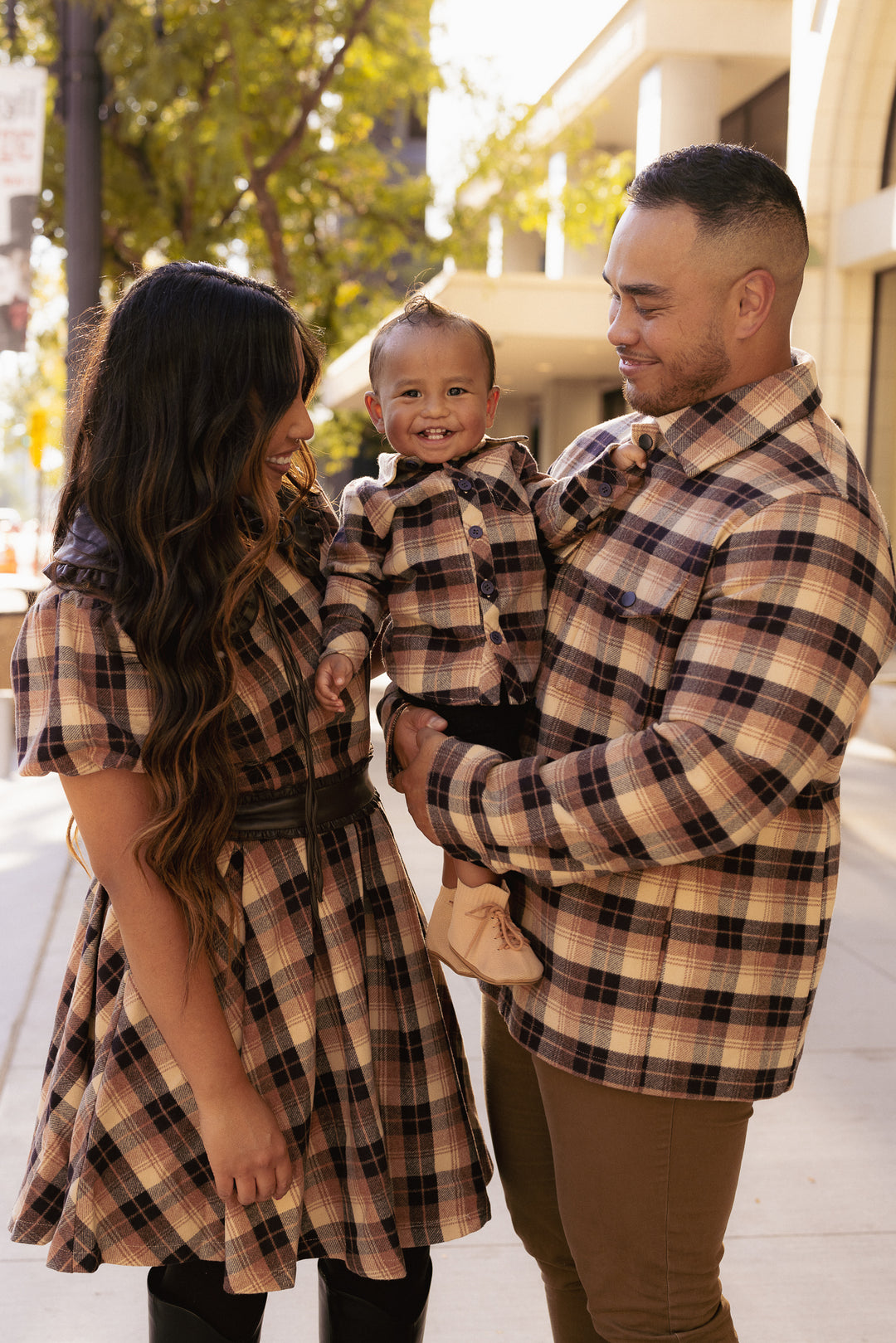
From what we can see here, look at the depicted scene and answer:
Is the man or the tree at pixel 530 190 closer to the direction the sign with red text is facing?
the man

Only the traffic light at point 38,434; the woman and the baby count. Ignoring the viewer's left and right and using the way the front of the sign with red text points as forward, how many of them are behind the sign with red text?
1

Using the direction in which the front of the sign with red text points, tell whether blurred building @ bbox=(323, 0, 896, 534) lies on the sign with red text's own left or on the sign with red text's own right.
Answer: on the sign with red text's own left

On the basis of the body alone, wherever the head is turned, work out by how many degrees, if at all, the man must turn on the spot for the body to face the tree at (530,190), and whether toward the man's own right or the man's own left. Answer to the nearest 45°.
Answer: approximately 90° to the man's own right

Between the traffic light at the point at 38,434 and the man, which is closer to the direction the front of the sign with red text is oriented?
the man

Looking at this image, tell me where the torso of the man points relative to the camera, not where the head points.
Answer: to the viewer's left

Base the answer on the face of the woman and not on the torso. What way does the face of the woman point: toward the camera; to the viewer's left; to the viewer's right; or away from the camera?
to the viewer's right

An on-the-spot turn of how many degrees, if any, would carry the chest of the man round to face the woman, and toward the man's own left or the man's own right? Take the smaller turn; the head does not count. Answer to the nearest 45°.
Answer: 0° — they already face them

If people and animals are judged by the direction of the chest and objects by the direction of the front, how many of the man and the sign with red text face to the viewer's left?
1

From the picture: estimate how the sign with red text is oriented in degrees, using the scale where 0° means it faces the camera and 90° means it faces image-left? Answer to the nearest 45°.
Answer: approximately 0°
